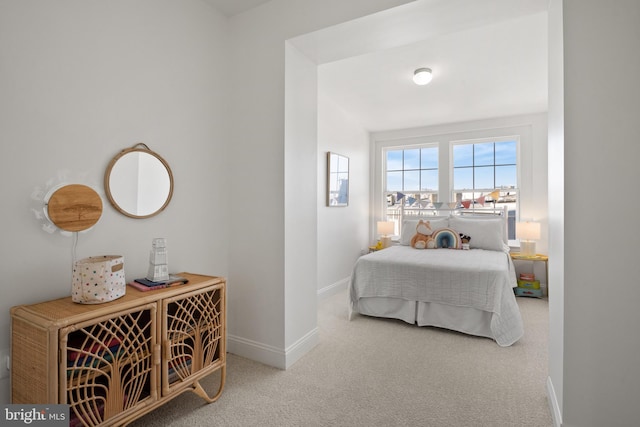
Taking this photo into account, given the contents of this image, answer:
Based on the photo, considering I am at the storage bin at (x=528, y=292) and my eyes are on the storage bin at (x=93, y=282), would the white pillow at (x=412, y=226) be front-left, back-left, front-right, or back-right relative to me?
front-right

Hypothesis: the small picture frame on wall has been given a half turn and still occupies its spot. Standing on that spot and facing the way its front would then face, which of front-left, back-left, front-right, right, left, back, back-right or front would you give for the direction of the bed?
back

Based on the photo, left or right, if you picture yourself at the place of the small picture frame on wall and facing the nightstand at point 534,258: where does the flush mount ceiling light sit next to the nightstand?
right

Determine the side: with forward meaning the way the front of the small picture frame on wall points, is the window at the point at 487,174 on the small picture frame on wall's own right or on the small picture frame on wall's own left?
on the small picture frame on wall's own left

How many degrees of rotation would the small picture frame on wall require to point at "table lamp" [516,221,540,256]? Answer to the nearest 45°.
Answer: approximately 45° to its left

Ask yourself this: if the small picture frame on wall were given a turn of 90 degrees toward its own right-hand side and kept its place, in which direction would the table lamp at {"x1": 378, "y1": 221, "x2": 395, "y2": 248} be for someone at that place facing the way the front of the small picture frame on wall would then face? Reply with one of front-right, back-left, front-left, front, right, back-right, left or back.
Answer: back

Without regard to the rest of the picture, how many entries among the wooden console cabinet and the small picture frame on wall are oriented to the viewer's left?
0

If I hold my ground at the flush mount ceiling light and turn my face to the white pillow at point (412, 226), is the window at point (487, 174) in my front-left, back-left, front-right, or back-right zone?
front-right

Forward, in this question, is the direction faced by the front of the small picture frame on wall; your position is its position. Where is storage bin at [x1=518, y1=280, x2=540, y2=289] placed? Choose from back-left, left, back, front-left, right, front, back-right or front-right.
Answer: front-left

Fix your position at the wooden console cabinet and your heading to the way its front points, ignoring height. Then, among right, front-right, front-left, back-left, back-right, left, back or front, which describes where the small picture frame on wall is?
left

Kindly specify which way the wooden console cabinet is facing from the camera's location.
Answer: facing the viewer and to the right of the viewer
